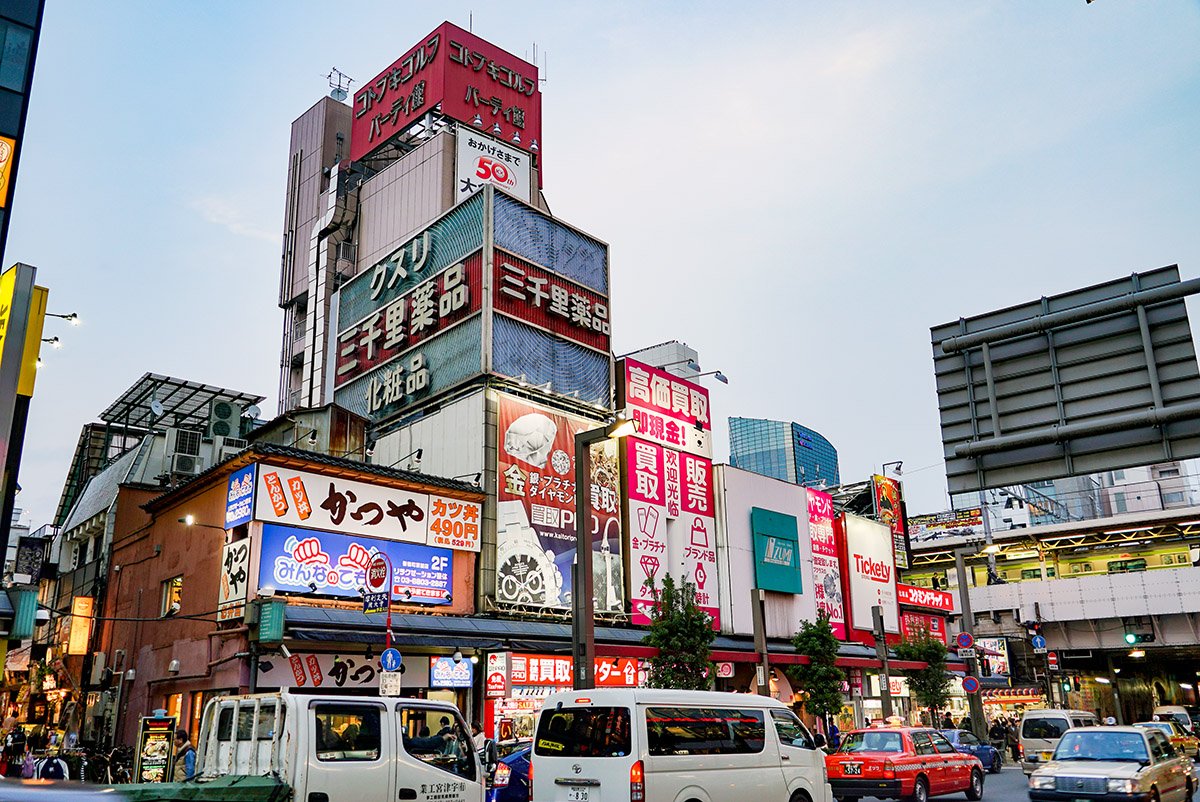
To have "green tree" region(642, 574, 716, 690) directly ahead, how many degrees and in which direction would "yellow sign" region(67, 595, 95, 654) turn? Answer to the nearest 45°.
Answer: approximately 45° to its left

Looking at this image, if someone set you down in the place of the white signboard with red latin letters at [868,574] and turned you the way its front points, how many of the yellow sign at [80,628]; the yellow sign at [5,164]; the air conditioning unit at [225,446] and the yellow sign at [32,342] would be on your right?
4

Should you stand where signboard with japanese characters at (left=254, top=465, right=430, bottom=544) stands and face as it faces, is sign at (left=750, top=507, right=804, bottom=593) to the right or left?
on its left

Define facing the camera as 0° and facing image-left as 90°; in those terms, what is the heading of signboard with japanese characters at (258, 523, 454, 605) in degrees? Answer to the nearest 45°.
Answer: approximately 315°

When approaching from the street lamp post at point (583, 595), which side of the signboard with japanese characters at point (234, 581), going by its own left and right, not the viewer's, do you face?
left

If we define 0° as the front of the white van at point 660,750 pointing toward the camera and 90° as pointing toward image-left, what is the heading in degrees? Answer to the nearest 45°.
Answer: approximately 225°

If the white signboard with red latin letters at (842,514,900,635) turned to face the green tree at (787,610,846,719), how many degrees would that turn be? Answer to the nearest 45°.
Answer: approximately 45° to its right
